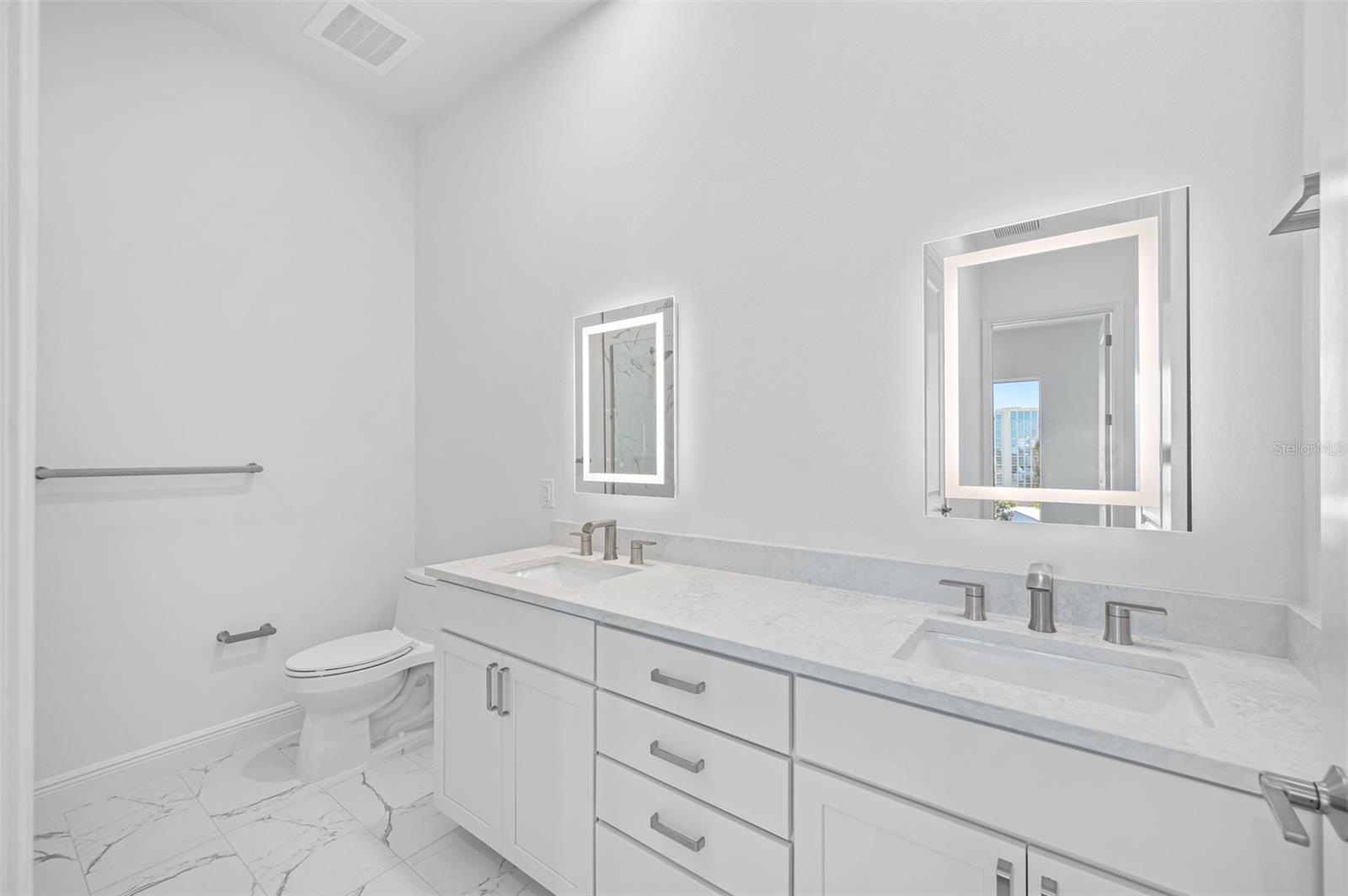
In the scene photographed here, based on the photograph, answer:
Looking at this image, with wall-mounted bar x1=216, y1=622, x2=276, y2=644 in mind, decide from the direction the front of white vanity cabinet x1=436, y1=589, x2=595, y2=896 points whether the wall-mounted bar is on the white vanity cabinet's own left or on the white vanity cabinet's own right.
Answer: on the white vanity cabinet's own right

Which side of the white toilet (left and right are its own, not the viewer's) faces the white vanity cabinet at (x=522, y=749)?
left

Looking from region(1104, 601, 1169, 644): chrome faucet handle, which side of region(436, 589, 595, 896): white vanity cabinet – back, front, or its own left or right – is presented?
left

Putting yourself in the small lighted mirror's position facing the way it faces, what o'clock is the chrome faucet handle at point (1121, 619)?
The chrome faucet handle is roughly at 9 o'clock from the small lighted mirror.

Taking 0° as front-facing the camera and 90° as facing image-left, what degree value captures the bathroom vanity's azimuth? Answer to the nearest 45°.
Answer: approximately 45°

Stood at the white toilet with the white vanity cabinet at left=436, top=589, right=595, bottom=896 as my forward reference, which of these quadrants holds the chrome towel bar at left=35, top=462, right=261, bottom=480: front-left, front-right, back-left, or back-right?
back-right

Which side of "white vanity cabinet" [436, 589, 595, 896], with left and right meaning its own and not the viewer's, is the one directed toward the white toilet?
right

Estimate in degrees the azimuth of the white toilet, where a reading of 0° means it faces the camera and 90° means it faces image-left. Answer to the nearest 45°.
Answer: approximately 45°

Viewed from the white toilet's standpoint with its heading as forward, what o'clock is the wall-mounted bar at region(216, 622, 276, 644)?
The wall-mounted bar is roughly at 3 o'clock from the white toilet.

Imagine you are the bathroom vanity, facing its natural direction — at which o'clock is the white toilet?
The white toilet is roughly at 2 o'clock from the bathroom vanity.
